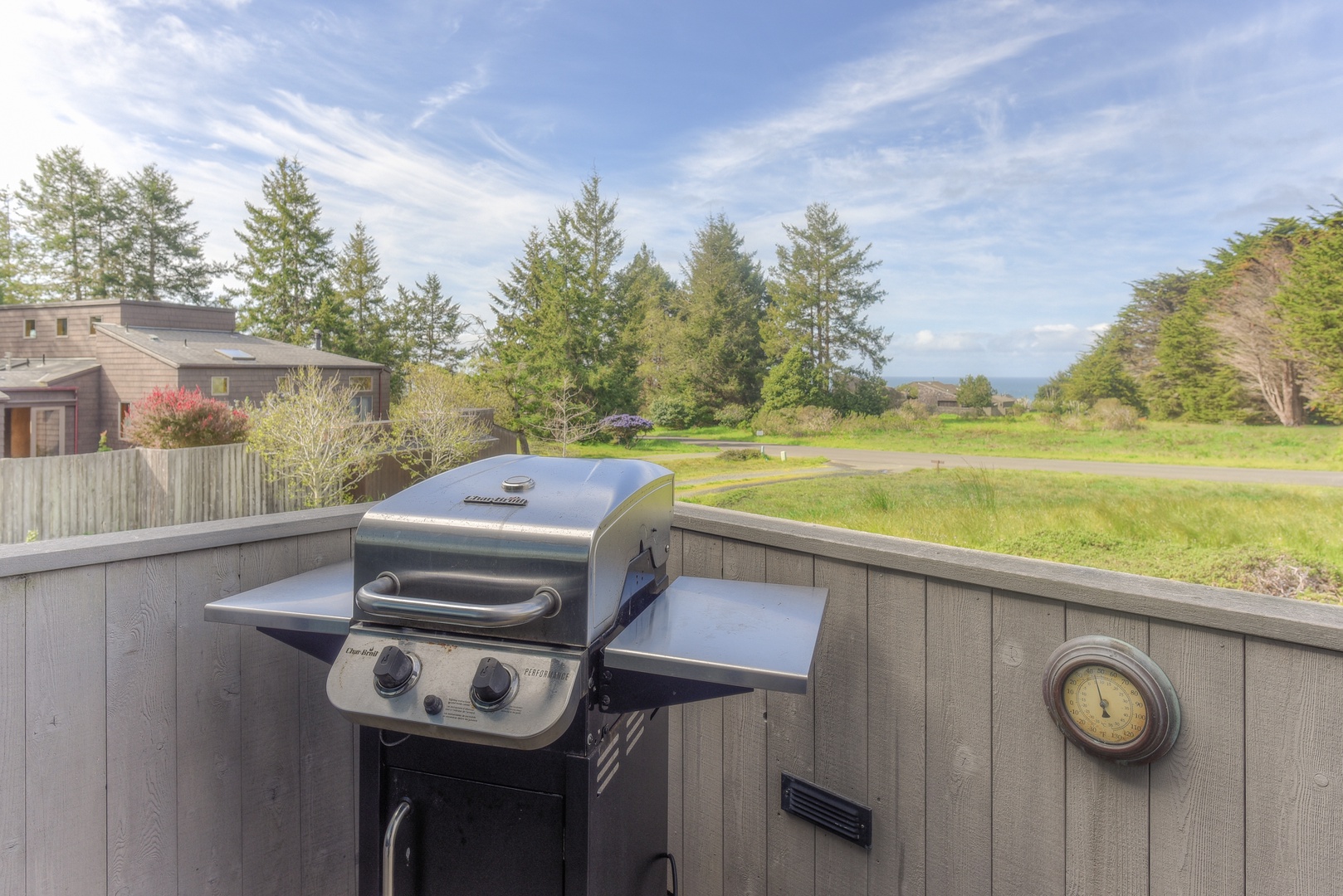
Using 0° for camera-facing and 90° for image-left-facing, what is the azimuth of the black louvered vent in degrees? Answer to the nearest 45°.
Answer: approximately 45°

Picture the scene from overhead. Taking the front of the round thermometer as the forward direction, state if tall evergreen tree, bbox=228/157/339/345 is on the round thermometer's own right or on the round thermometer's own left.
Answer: on the round thermometer's own right

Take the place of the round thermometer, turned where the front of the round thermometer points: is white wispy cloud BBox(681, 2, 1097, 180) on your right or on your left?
on your right

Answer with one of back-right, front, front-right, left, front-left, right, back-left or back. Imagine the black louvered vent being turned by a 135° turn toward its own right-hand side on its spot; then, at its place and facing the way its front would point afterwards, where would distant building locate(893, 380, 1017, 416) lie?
front

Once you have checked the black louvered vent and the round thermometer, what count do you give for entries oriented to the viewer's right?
0

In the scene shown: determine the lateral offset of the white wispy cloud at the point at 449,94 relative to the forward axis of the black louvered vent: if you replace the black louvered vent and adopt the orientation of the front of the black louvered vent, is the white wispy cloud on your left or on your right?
on your right

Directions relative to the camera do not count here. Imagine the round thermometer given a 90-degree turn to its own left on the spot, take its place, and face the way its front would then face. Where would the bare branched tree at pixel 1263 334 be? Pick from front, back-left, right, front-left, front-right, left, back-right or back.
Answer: back-left

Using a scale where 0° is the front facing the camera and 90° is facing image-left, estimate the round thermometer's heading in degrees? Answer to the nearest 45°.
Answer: approximately 45°
